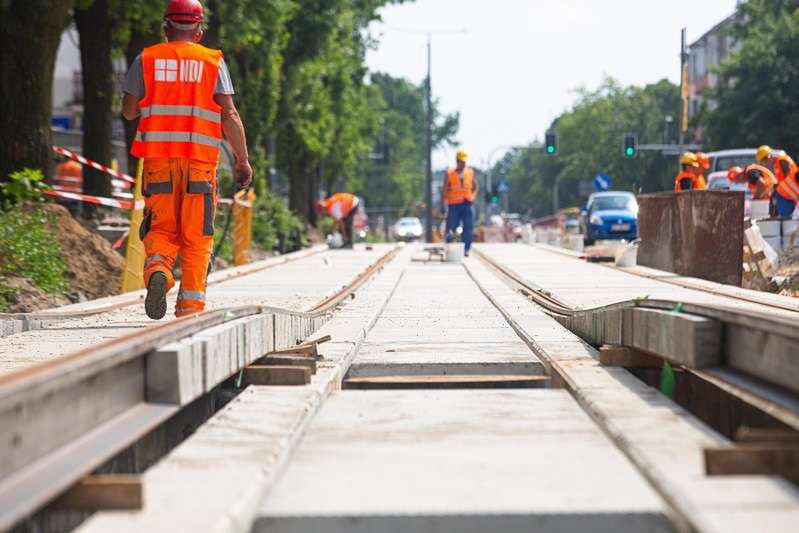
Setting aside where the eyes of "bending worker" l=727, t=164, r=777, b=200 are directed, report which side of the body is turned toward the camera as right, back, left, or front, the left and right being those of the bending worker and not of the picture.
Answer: left

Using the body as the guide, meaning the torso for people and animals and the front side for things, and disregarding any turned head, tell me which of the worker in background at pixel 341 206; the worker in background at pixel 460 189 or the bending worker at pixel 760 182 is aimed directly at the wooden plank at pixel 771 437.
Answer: the worker in background at pixel 460 189

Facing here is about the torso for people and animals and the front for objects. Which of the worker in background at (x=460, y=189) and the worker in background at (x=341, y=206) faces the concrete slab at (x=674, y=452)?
the worker in background at (x=460, y=189)

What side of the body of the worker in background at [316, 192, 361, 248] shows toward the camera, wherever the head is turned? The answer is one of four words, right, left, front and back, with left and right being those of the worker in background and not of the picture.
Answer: left

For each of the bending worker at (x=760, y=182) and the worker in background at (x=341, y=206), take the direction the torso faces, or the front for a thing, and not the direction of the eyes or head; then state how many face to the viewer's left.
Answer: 2

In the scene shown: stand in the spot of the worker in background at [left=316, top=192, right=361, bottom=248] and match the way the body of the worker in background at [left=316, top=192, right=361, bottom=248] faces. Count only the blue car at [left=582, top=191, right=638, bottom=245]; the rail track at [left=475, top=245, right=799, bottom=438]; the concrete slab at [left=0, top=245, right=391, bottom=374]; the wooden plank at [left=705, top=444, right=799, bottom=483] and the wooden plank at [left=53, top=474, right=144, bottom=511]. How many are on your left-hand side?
4

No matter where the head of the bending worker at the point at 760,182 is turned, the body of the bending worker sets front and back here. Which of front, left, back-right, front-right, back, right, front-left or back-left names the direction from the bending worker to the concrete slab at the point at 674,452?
left

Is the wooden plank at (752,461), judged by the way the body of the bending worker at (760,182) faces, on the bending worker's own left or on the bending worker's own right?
on the bending worker's own left

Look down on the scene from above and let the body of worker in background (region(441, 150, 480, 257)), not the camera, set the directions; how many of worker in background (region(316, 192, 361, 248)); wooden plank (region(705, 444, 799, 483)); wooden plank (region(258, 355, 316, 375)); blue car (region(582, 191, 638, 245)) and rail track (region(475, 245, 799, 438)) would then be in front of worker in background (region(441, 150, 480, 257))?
3

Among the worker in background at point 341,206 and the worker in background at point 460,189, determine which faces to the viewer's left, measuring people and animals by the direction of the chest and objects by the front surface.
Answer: the worker in background at point 341,206

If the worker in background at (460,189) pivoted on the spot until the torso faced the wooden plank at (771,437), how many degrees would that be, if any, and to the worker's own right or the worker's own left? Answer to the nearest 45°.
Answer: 0° — they already face it

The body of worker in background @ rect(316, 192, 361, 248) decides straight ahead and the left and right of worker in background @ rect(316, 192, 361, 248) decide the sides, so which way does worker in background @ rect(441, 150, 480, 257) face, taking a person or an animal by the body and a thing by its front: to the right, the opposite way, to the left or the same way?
to the left
